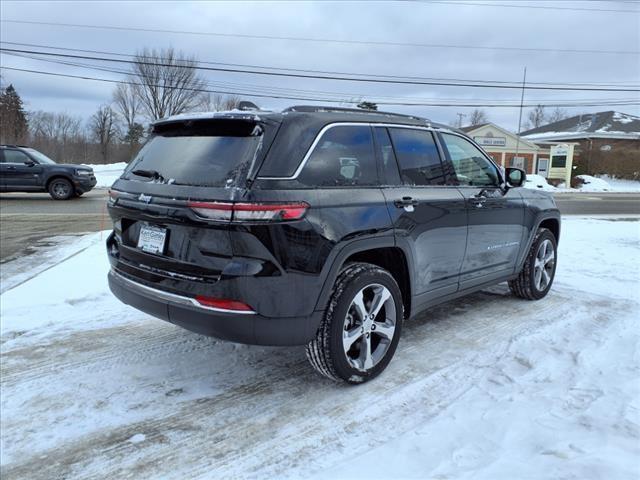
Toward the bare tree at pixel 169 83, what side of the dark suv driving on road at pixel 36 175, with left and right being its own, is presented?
left

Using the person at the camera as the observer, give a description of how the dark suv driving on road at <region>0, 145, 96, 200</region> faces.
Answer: facing to the right of the viewer

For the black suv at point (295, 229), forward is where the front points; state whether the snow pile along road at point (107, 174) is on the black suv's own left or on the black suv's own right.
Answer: on the black suv's own left

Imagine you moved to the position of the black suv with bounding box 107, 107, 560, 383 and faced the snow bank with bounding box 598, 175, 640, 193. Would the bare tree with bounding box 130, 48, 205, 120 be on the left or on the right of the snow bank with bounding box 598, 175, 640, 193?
left

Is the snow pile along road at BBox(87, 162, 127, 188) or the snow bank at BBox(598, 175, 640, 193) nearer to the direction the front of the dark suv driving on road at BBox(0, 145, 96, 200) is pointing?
the snow bank

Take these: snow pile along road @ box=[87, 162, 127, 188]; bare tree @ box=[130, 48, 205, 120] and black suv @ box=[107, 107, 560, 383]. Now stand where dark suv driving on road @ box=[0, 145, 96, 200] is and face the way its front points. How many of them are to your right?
1

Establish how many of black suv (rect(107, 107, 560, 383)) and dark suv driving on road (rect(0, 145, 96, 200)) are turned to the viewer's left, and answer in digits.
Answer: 0

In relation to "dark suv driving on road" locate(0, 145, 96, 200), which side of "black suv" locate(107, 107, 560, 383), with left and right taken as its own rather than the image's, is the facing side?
left

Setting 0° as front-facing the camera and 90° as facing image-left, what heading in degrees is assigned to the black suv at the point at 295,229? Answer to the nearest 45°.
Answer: approximately 225°

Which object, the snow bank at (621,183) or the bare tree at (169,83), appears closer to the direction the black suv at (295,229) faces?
the snow bank

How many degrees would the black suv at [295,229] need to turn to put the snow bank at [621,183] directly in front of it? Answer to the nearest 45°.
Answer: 0° — it already faces it

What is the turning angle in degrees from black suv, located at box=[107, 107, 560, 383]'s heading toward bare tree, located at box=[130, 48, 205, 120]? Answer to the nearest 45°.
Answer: approximately 45° to its left

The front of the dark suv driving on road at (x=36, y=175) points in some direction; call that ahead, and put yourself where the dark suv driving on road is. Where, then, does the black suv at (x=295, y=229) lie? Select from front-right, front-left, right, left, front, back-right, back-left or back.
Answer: right

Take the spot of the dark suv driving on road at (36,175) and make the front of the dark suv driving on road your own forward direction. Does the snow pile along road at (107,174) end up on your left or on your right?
on your left
